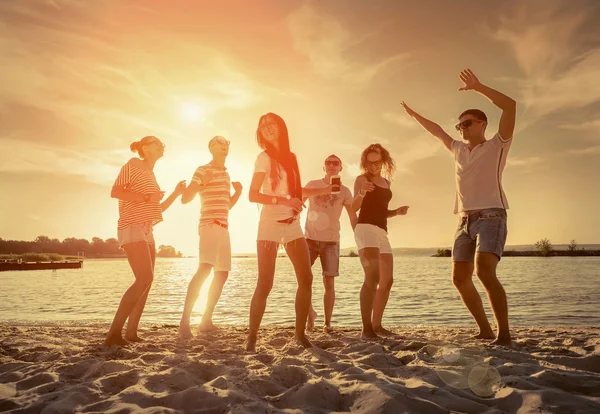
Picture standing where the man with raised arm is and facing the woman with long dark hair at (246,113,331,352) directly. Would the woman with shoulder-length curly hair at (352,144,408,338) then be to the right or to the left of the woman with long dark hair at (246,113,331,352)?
right

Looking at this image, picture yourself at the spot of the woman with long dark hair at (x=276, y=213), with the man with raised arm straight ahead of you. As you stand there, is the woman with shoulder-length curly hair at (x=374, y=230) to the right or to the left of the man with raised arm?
left

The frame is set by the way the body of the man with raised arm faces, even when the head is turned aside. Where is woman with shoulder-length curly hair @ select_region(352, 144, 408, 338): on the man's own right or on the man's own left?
on the man's own right

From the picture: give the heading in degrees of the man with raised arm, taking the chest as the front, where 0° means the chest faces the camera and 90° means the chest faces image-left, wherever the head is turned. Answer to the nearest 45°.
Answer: approximately 45°
